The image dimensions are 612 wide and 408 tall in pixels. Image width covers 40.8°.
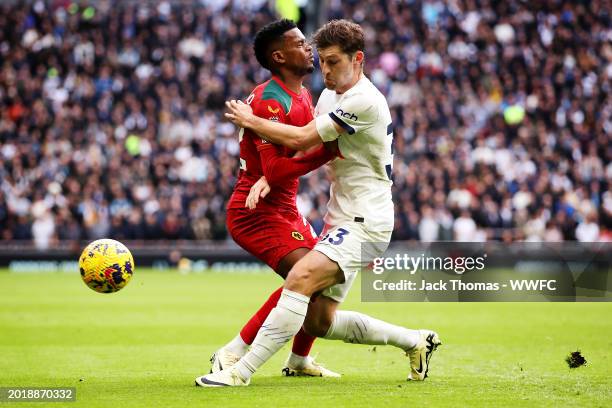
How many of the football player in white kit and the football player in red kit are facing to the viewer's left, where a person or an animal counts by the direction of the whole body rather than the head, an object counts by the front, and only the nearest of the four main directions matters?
1

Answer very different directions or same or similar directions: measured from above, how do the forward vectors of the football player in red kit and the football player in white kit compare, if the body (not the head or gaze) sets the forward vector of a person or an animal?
very different directions

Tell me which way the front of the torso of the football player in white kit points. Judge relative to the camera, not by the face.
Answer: to the viewer's left
